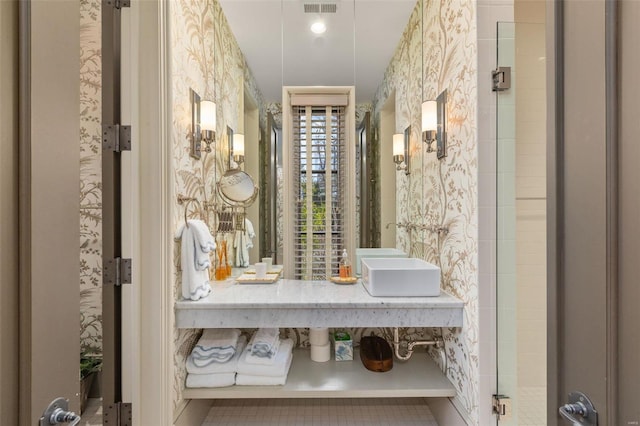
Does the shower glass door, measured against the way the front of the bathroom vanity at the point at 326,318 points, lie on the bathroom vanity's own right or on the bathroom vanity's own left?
on the bathroom vanity's own left

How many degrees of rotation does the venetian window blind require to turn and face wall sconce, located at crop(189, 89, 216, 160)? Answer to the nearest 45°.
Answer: approximately 45° to its right
